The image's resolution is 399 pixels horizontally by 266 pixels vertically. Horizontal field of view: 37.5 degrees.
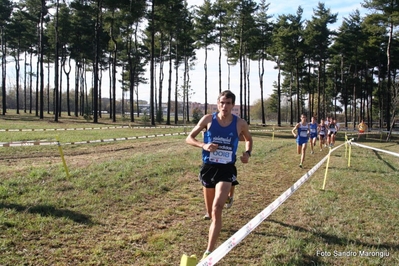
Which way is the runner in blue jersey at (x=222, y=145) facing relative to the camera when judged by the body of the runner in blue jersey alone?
toward the camera
